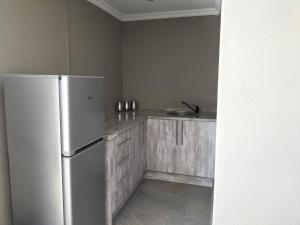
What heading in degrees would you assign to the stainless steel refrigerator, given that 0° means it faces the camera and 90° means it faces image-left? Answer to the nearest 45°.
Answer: approximately 315°

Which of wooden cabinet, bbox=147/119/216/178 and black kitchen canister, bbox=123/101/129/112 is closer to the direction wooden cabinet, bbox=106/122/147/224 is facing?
the wooden cabinet

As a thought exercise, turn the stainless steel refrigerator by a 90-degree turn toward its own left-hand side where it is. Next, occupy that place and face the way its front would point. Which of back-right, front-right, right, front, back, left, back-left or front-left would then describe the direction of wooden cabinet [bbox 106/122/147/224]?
front

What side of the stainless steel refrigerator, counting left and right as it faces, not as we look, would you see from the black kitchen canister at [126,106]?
left

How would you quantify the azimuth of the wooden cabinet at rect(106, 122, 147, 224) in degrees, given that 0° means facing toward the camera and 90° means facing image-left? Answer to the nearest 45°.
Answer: approximately 270°

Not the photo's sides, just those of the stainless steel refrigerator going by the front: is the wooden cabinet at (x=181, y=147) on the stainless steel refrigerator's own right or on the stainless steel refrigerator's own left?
on the stainless steel refrigerator's own left

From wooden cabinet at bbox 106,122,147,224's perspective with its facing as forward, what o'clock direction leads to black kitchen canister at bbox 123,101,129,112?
The black kitchen canister is roughly at 9 o'clock from the wooden cabinet.

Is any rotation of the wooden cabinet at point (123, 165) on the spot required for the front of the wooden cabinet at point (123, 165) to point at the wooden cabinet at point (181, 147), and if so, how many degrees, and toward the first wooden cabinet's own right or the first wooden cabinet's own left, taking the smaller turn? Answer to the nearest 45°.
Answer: approximately 45° to the first wooden cabinet's own left
